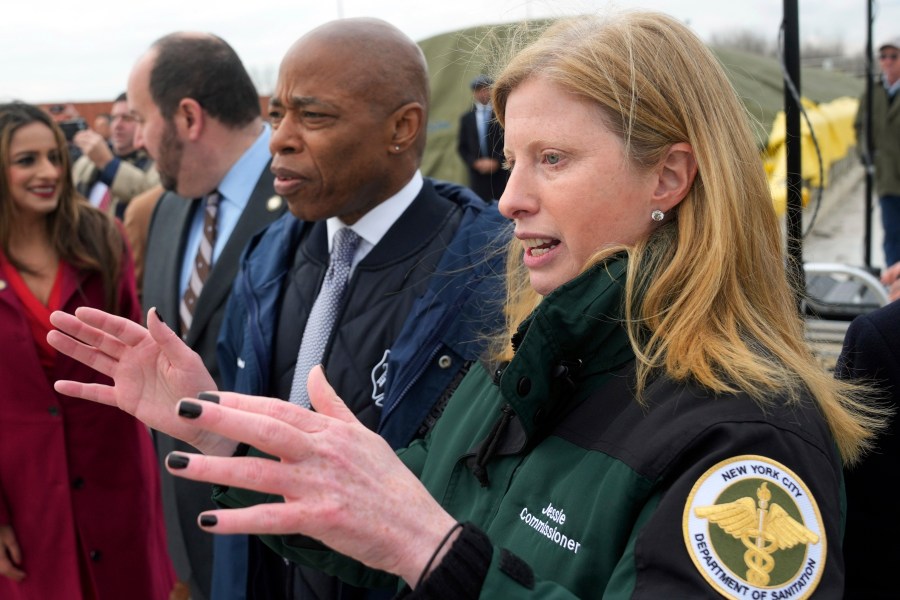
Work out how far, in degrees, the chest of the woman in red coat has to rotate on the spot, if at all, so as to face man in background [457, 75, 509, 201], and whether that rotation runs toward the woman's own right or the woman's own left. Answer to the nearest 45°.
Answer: approximately 135° to the woman's own left

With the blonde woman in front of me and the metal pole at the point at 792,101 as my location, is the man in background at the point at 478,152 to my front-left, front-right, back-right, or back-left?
back-right

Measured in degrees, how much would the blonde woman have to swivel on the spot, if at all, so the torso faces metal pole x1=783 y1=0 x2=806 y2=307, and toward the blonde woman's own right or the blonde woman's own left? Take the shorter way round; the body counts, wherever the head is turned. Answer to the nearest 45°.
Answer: approximately 180°

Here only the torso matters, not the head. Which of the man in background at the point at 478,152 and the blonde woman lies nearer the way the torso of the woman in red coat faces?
the blonde woman

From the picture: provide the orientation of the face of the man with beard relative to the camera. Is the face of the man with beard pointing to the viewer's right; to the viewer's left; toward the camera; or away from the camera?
to the viewer's left

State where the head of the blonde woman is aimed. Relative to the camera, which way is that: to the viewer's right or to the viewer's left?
to the viewer's left

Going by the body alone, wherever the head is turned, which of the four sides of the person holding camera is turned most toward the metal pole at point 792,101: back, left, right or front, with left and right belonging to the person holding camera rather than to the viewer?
left

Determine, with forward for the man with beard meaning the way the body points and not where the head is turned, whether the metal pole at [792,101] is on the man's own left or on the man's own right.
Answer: on the man's own left

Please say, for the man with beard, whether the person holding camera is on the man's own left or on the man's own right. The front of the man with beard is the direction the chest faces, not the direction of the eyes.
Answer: on the man's own right

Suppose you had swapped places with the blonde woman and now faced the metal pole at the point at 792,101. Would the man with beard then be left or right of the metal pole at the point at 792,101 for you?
left
